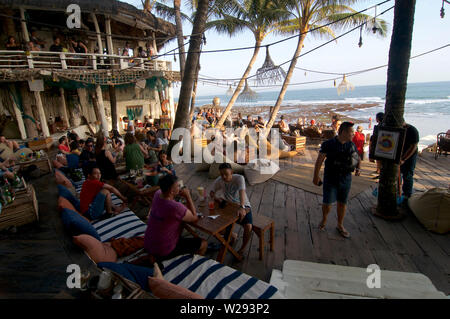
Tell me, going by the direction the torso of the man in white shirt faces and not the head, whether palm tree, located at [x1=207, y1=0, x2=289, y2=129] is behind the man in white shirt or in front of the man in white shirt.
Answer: behind

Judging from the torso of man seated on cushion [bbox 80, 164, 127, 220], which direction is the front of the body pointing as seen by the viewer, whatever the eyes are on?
to the viewer's right

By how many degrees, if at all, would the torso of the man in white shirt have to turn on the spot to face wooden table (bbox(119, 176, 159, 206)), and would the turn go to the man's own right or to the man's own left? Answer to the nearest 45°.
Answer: approximately 90° to the man's own right

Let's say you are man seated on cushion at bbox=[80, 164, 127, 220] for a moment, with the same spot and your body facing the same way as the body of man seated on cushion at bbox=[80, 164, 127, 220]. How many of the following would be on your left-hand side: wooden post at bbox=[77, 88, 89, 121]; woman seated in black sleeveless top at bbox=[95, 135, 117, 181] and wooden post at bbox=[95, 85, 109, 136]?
3

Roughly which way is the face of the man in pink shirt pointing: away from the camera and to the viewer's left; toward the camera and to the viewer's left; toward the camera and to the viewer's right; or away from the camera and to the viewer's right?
away from the camera and to the viewer's right

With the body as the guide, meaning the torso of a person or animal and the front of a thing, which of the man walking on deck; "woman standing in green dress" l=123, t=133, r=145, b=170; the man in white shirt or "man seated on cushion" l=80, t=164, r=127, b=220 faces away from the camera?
"woman standing in green dress" l=123, t=133, r=145, b=170

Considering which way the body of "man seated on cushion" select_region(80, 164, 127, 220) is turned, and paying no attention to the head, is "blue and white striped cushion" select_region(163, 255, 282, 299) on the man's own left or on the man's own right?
on the man's own right

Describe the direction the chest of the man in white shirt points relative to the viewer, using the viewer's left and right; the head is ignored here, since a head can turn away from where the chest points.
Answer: facing the viewer and to the left of the viewer

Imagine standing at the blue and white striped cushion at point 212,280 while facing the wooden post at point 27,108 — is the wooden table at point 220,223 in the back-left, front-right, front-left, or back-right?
front-right

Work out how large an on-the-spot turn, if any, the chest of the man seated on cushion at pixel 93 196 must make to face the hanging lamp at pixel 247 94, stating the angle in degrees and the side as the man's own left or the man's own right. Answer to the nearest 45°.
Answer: approximately 45° to the man's own left

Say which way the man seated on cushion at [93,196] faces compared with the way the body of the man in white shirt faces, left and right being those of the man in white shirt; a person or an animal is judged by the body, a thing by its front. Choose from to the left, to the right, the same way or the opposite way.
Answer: the opposite way

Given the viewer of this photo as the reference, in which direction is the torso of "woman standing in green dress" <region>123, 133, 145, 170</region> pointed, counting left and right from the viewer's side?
facing away from the viewer

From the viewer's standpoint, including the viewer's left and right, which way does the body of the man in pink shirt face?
facing away from the viewer and to the right of the viewer

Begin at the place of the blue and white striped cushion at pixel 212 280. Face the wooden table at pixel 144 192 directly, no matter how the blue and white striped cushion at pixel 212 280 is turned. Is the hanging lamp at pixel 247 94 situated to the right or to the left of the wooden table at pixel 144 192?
right
